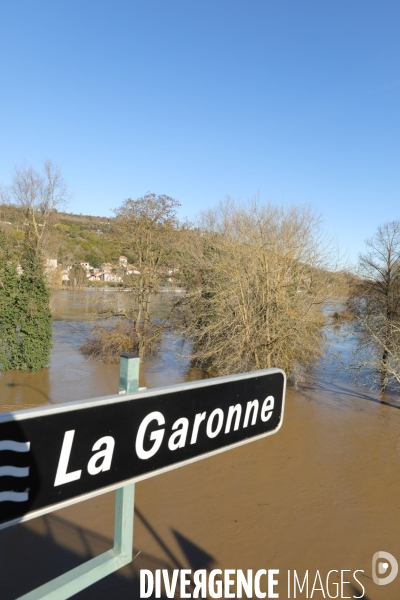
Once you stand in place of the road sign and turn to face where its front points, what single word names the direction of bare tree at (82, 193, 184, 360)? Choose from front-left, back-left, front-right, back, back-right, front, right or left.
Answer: back-left

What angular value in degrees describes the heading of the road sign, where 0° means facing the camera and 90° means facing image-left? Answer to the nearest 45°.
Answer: approximately 315°

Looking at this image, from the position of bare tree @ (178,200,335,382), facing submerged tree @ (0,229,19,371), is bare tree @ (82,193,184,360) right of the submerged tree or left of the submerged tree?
right

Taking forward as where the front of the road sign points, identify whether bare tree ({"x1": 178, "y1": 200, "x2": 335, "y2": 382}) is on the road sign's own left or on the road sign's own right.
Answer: on the road sign's own left

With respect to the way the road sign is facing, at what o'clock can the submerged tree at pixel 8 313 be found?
The submerged tree is roughly at 7 o'clock from the road sign.
